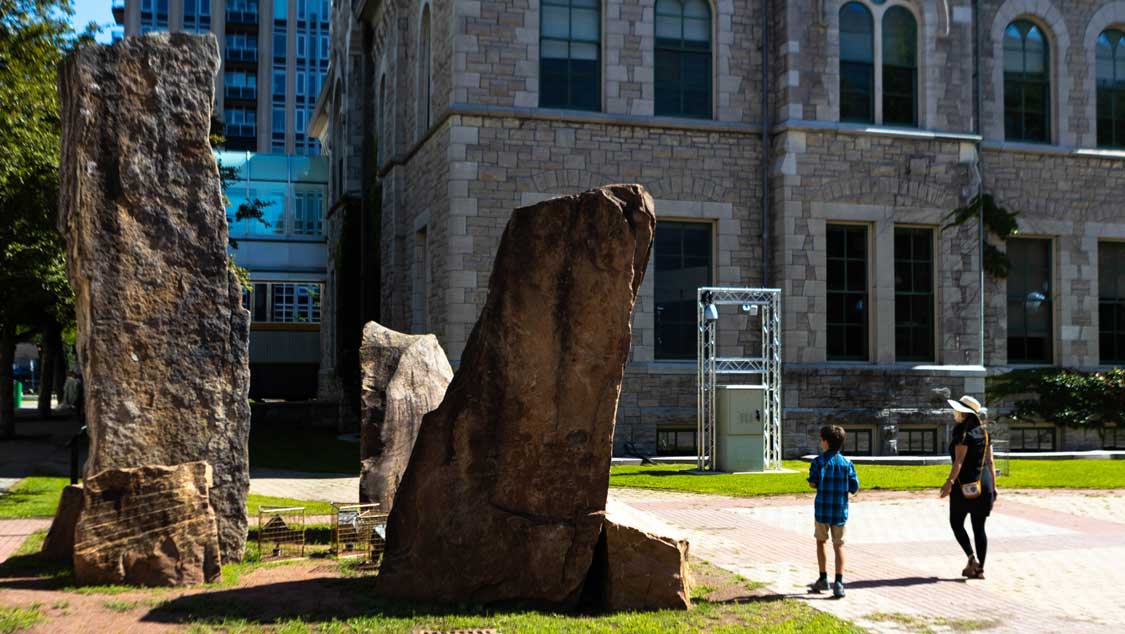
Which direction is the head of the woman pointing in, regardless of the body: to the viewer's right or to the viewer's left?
to the viewer's left

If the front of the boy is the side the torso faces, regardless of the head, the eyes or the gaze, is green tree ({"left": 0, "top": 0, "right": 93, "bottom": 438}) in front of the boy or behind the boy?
in front

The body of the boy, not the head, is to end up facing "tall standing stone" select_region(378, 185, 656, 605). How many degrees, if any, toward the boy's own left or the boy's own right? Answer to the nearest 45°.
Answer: approximately 90° to the boy's own left

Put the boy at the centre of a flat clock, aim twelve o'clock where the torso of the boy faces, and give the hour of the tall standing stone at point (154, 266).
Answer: The tall standing stone is roughly at 10 o'clock from the boy.

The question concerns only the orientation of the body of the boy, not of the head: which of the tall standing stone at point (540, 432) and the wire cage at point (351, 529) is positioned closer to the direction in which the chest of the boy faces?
the wire cage

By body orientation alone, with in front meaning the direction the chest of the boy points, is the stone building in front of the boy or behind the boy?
in front

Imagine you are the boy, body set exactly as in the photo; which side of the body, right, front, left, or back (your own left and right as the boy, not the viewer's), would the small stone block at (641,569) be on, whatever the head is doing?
left

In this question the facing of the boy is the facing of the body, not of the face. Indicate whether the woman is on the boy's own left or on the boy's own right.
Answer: on the boy's own right

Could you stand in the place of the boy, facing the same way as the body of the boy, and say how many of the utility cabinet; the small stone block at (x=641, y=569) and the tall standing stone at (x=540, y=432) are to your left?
2

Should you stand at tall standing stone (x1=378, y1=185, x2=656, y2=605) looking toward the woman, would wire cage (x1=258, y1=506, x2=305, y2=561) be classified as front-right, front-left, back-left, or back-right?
back-left

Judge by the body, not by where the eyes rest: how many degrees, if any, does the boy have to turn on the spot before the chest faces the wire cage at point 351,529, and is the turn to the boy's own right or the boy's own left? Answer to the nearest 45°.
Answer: approximately 45° to the boy's own left

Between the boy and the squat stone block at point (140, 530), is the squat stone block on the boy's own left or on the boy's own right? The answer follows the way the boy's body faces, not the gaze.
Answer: on the boy's own left

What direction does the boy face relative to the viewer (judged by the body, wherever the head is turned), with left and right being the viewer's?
facing away from the viewer and to the left of the viewer
